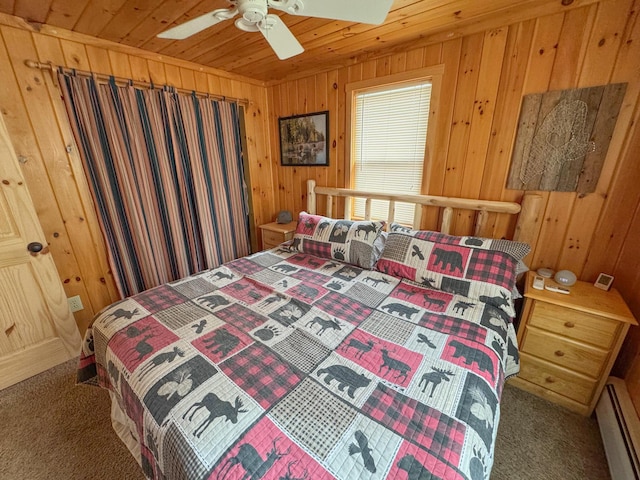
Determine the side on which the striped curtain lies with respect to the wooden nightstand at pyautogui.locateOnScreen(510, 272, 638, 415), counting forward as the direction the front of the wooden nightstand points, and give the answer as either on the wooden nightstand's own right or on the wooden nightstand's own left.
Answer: on the wooden nightstand's own right

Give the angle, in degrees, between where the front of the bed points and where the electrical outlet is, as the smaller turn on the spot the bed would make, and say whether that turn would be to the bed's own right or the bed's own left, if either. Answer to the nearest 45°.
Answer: approximately 90° to the bed's own right

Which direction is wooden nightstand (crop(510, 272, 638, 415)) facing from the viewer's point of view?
toward the camera

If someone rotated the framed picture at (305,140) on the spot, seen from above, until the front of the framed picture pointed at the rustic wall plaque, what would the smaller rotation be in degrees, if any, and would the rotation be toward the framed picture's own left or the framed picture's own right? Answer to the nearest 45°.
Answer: approximately 90° to the framed picture's own left

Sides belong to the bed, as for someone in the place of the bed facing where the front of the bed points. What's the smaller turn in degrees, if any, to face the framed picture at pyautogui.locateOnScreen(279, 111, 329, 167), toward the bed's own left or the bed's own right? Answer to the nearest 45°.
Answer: approximately 135° to the bed's own right

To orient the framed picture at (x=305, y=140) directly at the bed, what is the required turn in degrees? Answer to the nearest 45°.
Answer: approximately 45° to its left

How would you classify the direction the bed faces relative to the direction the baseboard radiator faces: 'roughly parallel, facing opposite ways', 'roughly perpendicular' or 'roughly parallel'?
roughly perpendicular

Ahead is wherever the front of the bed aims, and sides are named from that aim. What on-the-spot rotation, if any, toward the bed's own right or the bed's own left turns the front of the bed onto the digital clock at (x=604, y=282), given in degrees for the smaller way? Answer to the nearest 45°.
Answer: approximately 135° to the bed's own left

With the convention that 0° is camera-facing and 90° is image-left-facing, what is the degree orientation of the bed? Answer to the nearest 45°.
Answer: approximately 45°

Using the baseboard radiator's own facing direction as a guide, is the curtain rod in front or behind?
in front

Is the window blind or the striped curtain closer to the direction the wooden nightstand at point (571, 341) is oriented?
the striped curtain
